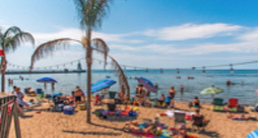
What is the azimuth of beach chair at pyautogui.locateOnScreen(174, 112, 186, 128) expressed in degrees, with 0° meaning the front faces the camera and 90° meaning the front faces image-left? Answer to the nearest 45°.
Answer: approximately 180°

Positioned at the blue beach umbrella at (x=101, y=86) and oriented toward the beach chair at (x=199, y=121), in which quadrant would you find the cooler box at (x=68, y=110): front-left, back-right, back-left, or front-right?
back-right

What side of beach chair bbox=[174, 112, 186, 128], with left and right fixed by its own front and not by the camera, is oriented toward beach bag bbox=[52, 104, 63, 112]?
left

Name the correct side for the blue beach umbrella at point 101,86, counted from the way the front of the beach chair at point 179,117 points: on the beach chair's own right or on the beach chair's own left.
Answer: on the beach chair's own left

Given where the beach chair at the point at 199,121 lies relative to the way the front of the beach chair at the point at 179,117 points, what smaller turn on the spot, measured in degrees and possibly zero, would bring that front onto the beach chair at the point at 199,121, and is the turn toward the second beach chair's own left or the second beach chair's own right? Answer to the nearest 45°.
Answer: approximately 90° to the second beach chair's own right

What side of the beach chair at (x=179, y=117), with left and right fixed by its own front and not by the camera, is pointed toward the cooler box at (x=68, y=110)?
left

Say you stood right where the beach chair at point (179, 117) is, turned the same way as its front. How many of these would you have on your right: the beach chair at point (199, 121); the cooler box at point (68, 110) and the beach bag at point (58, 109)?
1

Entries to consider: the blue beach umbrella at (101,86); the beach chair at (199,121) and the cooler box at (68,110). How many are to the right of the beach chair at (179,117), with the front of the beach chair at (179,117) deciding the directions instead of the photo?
1
